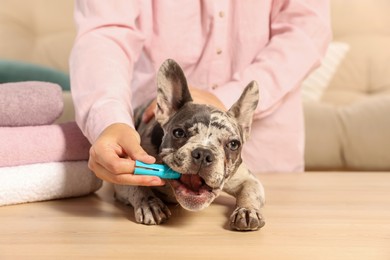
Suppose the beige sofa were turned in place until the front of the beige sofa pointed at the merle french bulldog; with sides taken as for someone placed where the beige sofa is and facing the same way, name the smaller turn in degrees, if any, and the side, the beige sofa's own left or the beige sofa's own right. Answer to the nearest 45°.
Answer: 0° — it already faces it

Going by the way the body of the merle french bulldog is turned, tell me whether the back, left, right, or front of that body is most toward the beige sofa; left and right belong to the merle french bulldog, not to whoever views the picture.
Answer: back

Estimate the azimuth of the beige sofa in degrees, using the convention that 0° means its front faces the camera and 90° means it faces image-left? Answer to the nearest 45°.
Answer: approximately 0°

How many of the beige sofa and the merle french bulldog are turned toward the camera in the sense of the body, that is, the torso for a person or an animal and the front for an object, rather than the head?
2

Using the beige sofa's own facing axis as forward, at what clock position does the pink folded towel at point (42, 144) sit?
The pink folded towel is roughly at 1 o'clock from the beige sofa.

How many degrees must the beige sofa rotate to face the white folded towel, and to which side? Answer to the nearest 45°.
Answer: approximately 45° to its right

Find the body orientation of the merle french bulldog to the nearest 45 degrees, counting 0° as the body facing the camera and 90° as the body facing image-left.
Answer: approximately 0°
